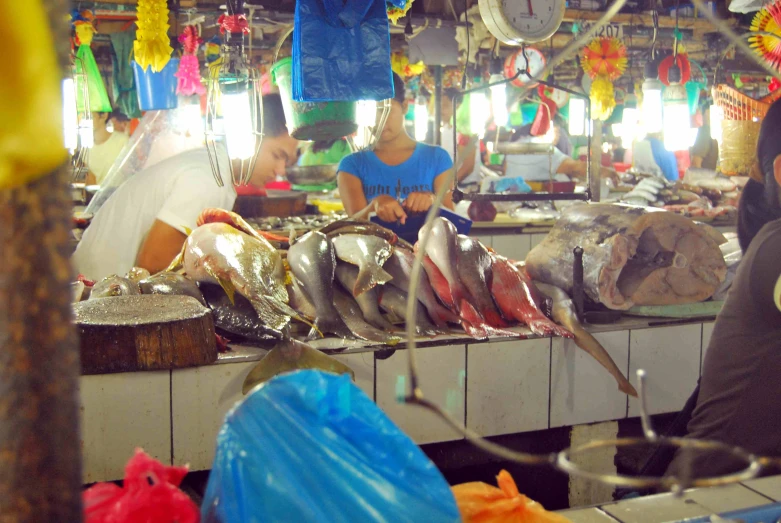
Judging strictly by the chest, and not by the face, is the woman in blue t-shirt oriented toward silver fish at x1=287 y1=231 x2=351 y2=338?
yes

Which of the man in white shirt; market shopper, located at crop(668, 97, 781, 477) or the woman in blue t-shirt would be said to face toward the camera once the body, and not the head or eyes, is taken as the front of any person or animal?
the woman in blue t-shirt

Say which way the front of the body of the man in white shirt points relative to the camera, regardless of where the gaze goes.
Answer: to the viewer's right

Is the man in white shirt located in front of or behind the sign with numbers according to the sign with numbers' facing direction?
in front

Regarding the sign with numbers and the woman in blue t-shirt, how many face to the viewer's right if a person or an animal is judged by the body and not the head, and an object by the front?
0

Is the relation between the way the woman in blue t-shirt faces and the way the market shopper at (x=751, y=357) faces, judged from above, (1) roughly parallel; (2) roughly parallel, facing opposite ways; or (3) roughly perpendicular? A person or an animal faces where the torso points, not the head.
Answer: roughly perpendicular

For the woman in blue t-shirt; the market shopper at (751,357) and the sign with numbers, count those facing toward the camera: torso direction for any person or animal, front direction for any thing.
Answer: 2
